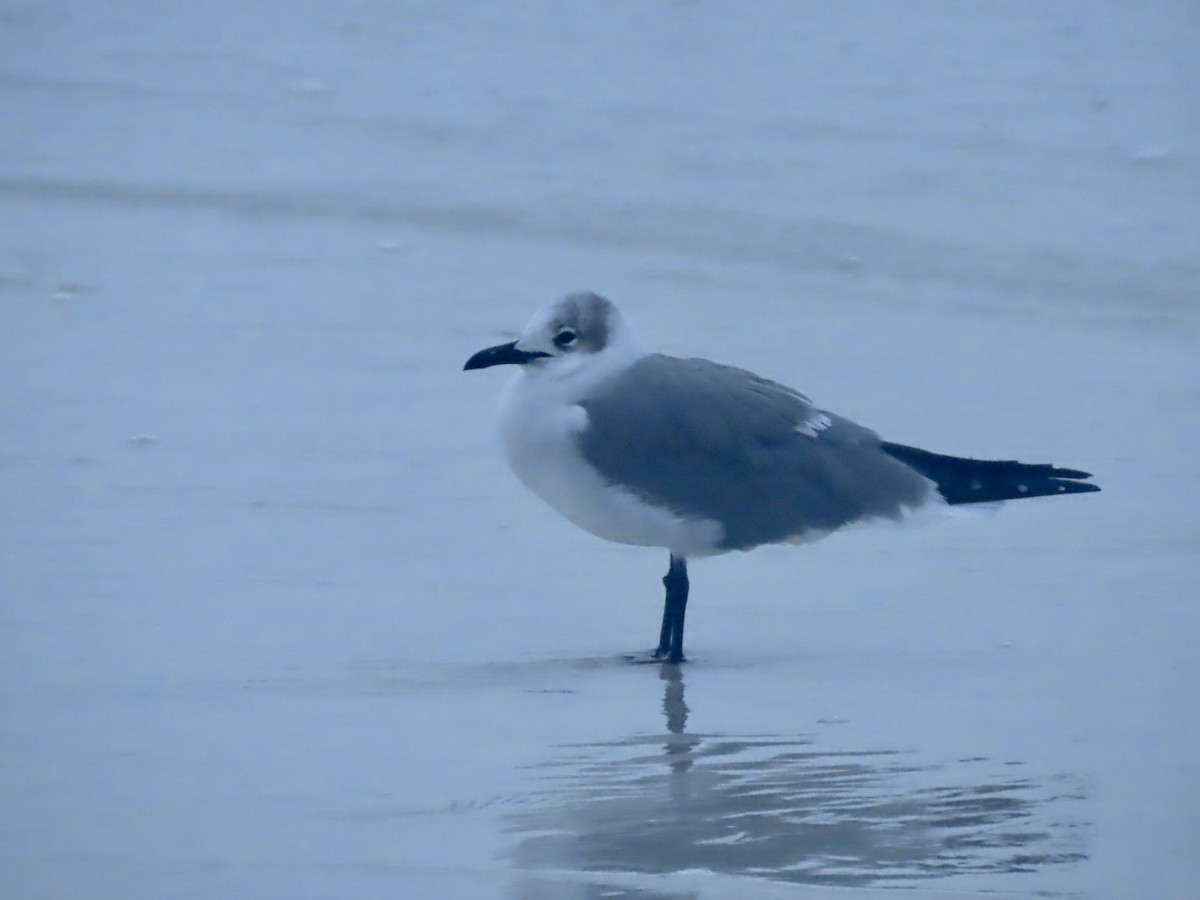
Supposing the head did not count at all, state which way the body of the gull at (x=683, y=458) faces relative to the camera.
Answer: to the viewer's left
